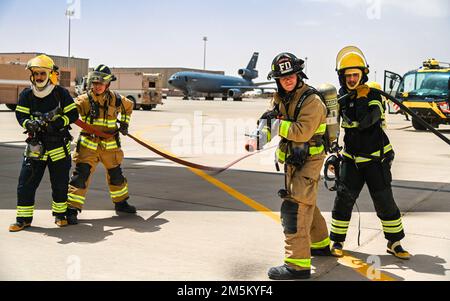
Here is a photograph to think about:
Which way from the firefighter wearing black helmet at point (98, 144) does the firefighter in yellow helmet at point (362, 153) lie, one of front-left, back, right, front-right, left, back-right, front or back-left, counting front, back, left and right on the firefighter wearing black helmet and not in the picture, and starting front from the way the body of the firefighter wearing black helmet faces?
front-left

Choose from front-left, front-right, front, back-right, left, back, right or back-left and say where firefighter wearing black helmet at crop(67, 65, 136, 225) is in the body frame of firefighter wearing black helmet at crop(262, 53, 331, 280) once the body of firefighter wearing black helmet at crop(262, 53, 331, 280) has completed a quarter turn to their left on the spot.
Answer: back

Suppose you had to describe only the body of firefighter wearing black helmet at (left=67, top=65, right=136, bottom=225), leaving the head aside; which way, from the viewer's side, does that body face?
toward the camera

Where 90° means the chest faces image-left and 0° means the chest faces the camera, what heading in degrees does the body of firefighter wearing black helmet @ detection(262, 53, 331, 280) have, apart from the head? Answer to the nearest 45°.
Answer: approximately 45°
